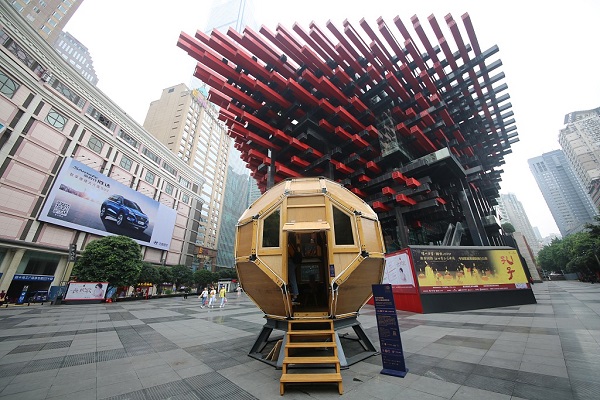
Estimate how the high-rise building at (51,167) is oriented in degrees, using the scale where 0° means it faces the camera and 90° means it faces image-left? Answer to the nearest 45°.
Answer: approximately 315°

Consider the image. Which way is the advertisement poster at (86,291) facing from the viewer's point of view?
toward the camera

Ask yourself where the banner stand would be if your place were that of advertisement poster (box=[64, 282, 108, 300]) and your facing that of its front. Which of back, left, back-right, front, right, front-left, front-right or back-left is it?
front

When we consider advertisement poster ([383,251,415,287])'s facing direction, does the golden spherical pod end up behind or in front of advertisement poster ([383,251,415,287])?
in front

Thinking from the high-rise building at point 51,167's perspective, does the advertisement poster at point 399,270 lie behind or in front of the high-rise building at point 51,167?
in front

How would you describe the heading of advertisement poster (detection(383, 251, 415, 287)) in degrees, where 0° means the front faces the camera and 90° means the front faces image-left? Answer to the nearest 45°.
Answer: approximately 45°

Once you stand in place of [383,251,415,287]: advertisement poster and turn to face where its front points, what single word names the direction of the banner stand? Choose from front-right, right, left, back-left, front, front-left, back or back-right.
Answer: front-left

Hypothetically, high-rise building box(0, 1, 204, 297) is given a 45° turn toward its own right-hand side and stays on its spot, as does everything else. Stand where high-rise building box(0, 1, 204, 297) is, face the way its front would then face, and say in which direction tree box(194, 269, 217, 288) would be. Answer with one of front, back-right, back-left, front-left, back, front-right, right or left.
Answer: left

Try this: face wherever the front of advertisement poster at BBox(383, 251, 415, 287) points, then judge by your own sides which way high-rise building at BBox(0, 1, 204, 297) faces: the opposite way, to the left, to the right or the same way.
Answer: the opposite way

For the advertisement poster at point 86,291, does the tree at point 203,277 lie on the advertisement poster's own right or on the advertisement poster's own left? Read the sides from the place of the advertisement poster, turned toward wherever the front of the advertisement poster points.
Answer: on the advertisement poster's own left

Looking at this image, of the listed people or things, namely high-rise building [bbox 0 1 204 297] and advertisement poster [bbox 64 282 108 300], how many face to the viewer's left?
0
